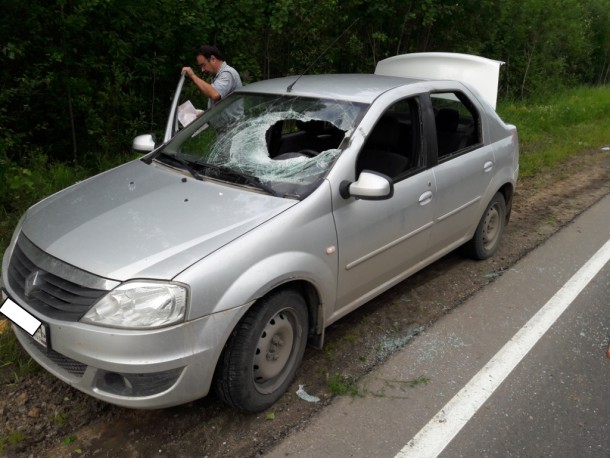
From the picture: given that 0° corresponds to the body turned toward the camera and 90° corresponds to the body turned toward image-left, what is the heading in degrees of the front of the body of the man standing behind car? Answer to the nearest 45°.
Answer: approximately 90°

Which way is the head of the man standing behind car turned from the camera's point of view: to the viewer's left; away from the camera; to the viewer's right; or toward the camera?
to the viewer's left
